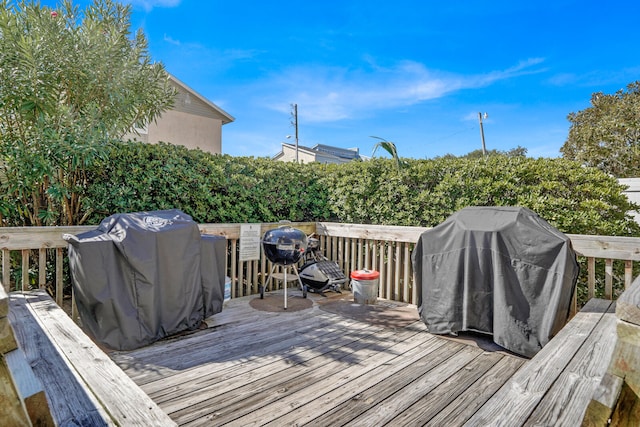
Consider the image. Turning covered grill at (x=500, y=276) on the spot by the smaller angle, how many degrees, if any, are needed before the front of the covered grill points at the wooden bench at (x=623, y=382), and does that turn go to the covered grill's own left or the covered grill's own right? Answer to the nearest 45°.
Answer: approximately 45° to the covered grill's own left

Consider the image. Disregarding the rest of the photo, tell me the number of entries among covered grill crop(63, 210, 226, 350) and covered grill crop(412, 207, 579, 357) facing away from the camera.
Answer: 0

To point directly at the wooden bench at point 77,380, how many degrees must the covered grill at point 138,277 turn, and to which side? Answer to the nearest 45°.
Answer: approximately 45° to its right

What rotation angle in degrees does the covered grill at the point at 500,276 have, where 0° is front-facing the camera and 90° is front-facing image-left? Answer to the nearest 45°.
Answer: approximately 45°

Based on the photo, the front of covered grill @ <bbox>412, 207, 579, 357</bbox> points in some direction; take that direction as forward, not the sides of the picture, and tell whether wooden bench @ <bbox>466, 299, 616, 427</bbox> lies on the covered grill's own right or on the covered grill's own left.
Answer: on the covered grill's own left

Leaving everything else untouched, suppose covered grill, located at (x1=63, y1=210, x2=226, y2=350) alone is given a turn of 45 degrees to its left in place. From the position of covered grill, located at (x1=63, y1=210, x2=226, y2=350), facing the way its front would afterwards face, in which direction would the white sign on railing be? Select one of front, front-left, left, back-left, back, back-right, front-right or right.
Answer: front-left

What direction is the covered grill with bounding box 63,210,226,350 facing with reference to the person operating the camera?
facing the viewer and to the right of the viewer

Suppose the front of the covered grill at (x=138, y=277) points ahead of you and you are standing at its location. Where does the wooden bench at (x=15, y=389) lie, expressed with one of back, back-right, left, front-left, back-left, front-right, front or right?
front-right

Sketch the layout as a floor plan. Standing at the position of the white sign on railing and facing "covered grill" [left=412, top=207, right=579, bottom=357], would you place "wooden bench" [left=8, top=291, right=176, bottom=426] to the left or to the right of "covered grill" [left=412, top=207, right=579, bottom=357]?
right
